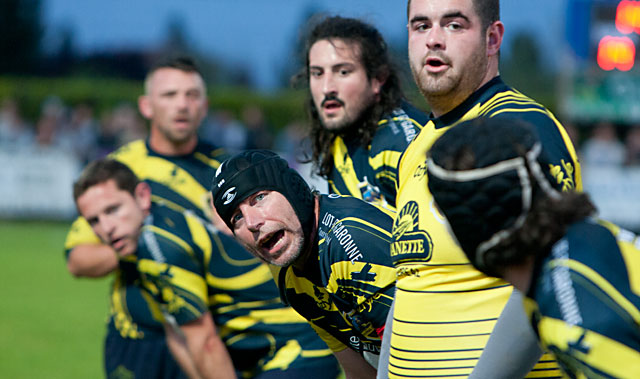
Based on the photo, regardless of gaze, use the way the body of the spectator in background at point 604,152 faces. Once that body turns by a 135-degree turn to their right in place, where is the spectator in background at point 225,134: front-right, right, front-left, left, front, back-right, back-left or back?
front-left

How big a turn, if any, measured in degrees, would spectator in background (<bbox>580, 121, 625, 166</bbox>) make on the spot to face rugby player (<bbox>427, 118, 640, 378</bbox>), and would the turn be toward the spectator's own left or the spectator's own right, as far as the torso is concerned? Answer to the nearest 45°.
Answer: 0° — they already face them

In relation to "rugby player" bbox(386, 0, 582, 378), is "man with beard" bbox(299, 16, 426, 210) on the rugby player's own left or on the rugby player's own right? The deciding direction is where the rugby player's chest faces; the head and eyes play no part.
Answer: on the rugby player's own right

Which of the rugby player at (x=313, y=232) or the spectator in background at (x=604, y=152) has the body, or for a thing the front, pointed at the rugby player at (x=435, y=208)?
the spectator in background

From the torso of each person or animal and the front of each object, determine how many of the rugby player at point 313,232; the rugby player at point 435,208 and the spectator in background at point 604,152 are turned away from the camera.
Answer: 0

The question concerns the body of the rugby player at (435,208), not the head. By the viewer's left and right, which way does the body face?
facing the viewer and to the left of the viewer

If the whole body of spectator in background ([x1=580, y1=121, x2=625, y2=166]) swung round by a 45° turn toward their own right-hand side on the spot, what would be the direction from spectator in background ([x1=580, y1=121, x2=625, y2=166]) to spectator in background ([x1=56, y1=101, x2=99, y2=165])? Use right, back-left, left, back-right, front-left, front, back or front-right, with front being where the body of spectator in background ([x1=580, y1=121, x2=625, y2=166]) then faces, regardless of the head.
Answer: front-right

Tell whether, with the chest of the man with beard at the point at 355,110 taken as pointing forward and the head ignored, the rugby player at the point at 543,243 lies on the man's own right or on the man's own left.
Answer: on the man's own left

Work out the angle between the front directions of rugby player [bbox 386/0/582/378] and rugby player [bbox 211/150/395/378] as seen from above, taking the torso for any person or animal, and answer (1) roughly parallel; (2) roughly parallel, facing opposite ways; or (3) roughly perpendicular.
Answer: roughly parallel

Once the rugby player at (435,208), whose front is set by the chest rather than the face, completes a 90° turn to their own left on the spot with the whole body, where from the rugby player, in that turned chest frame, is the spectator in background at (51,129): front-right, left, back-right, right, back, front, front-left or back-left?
back

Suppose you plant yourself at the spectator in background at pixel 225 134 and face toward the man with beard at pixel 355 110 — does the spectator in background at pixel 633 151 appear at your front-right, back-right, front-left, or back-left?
front-left

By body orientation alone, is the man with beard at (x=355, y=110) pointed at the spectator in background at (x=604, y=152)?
no

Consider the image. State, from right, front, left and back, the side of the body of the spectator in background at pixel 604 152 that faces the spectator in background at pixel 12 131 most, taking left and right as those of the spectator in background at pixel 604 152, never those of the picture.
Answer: right

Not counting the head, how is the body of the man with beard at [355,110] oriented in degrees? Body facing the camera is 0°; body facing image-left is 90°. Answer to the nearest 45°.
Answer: approximately 45°

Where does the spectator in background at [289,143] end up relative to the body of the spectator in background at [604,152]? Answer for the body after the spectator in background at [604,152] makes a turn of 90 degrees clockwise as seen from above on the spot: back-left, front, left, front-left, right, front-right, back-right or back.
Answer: front

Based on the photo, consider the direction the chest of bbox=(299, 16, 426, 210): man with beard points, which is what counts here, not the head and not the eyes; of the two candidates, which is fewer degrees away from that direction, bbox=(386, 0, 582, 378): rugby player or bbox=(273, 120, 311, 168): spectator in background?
the rugby player

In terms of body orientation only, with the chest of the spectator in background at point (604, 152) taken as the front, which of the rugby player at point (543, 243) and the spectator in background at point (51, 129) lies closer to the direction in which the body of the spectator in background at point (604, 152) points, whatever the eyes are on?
the rugby player

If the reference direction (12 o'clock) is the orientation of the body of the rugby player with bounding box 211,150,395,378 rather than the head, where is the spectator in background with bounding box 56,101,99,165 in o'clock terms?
The spectator in background is roughly at 4 o'clock from the rugby player.

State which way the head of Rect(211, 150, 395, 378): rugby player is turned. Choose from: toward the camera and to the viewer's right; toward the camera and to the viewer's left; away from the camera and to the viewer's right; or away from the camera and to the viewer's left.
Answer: toward the camera and to the viewer's left

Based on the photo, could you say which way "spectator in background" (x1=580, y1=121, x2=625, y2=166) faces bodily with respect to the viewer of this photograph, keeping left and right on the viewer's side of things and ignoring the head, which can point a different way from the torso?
facing the viewer

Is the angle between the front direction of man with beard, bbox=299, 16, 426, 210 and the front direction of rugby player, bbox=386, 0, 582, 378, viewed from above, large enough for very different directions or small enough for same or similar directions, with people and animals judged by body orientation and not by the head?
same or similar directions
